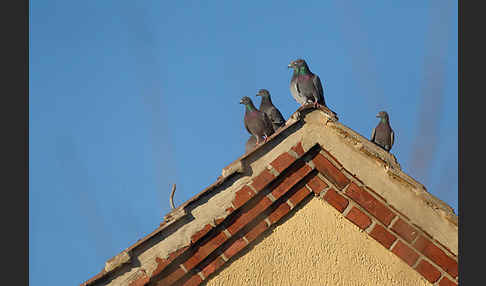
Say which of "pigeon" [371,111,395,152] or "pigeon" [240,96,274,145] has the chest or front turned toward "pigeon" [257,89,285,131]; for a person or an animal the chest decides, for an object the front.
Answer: "pigeon" [371,111,395,152]

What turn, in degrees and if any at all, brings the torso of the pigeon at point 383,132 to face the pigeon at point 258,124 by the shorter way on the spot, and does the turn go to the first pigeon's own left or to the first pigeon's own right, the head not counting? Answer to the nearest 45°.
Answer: approximately 90° to the first pigeon's own right

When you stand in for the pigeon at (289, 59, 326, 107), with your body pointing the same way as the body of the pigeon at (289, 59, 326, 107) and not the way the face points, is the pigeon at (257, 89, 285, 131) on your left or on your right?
on your right

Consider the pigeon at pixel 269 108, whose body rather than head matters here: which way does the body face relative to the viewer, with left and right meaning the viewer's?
facing to the left of the viewer

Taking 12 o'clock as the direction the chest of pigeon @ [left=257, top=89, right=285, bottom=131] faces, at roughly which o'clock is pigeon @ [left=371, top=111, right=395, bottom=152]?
pigeon @ [left=371, top=111, right=395, bottom=152] is roughly at 5 o'clock from pigeon @ [left=257, top=89, right=285, bottom=131].

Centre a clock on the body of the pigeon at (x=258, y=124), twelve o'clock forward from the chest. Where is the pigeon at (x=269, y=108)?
the pigeon at (x=269, y=108) is roughly at 5 o'clock from the pigeon at (x=258, y=124).
